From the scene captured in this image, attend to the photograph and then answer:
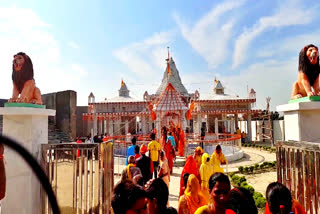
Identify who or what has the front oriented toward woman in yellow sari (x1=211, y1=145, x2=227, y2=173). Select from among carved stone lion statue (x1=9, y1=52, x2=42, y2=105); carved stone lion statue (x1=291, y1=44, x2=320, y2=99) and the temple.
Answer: the temple

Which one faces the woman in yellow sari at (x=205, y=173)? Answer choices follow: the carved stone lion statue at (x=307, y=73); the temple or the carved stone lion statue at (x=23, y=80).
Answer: the temple

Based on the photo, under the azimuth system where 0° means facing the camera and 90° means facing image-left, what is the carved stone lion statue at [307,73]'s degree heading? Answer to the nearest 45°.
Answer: approximately 315°

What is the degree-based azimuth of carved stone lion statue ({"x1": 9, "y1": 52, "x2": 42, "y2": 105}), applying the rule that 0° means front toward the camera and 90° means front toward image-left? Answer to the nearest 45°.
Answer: approximately 45°

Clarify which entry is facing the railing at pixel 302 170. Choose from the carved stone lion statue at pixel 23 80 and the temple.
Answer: the temple

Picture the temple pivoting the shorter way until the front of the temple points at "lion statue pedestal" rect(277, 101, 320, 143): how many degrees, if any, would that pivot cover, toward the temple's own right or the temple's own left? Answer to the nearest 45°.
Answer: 0° — it already faces it
